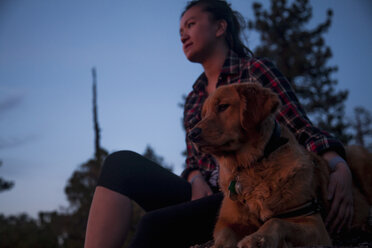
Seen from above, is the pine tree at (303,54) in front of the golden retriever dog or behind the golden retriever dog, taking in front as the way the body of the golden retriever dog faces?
behind

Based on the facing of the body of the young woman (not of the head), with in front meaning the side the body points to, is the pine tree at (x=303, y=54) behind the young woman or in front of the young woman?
behind

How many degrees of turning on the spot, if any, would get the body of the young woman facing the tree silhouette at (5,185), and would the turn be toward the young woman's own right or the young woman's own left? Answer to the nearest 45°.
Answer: approximately 90° to the young woman's own right

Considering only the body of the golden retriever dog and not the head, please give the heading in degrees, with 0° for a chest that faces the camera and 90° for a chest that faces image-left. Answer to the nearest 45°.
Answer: approximately 45°

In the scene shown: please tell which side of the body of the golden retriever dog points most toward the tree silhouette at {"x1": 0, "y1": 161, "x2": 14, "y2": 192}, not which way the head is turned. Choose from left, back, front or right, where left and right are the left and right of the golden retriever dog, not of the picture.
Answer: right

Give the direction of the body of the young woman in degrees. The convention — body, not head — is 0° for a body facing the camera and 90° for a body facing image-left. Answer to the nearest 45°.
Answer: approximately 45°
